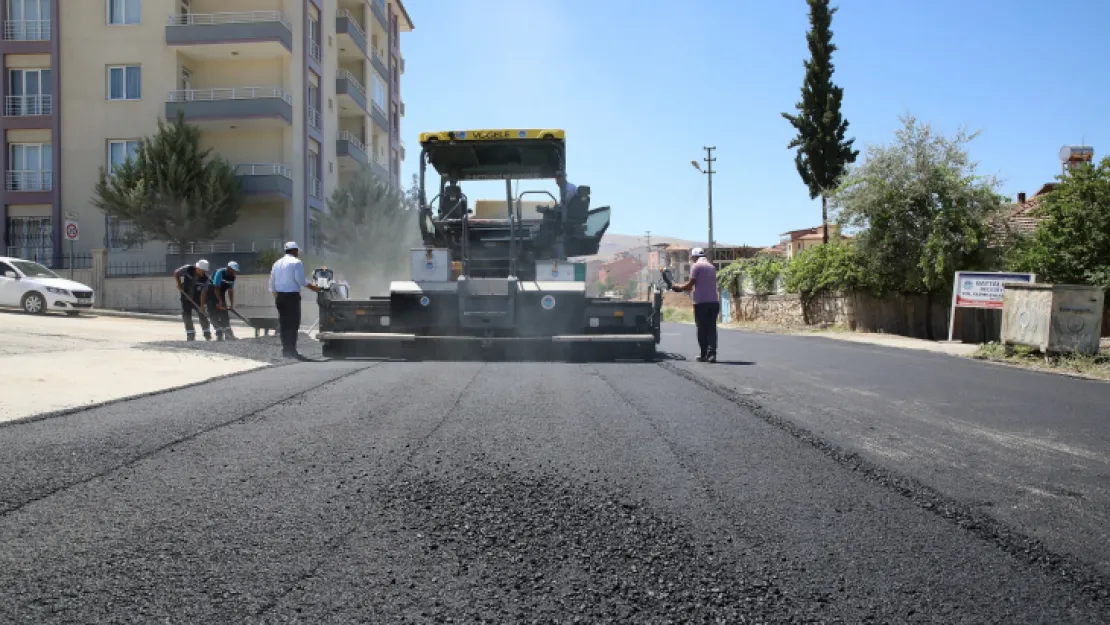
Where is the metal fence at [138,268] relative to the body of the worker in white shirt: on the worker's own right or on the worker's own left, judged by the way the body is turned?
on the worker's own left

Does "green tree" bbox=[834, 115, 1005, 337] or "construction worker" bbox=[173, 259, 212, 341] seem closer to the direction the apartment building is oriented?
the construction worker

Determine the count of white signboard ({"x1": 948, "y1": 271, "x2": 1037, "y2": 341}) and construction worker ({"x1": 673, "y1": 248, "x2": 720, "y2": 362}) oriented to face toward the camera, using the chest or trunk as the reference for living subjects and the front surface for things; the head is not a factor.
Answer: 1

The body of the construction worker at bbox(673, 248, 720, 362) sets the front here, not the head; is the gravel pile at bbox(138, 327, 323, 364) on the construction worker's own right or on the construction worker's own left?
on the construction worker's own left

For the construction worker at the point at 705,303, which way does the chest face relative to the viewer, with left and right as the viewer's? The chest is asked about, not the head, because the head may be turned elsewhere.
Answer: facing away from the viewer and to the left of the viewer

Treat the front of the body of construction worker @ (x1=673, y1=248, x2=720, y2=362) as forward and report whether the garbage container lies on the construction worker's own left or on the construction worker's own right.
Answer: on the construction worker's own right

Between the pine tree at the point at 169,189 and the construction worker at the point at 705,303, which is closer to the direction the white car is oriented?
the construction worker

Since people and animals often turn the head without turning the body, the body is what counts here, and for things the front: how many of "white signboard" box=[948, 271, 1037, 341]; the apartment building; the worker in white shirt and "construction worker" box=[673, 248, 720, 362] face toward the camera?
2

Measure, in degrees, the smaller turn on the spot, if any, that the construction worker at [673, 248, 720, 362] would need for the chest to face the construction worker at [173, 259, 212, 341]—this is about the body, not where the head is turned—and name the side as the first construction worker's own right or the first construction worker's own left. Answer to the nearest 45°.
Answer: approximately 45° to the first construction worker's own left

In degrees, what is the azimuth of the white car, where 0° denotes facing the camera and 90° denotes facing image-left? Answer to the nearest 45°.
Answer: approximately 315°

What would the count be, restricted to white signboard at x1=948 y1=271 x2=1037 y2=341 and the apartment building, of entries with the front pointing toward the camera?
2
